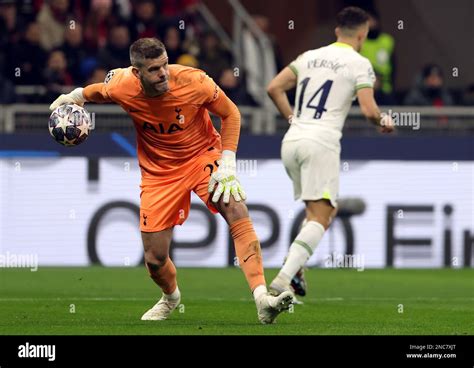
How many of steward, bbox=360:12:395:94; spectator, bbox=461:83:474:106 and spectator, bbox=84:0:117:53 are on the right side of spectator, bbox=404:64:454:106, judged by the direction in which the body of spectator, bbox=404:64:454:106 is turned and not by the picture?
2

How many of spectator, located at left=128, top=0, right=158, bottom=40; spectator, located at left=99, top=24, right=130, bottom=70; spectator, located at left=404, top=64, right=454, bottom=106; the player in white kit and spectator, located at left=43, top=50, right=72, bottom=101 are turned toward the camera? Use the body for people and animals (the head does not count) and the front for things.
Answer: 4

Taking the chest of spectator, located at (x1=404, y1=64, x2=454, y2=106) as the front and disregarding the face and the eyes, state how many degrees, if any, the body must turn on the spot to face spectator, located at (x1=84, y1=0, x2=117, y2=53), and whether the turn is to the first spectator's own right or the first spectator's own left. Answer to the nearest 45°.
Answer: approximately 90° to the first spectator's own right

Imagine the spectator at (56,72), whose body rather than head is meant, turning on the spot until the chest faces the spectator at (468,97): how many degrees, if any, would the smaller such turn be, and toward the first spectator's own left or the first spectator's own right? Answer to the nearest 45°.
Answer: approximately 90° to the first spectator's own left

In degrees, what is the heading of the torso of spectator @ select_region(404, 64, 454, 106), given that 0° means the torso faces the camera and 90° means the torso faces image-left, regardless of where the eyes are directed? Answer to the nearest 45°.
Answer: approximately 0°

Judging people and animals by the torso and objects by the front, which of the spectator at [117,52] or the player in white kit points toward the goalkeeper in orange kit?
the spectator

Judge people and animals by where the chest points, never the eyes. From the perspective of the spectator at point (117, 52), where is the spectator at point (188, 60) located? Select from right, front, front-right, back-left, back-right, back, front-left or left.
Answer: left

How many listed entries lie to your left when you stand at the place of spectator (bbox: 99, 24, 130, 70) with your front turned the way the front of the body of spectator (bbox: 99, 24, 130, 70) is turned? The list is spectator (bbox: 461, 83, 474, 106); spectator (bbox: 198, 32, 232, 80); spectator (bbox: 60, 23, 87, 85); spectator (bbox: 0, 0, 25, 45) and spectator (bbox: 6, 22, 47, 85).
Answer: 2

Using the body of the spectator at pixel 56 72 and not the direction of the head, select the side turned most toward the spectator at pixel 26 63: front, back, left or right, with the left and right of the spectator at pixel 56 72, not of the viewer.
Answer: right

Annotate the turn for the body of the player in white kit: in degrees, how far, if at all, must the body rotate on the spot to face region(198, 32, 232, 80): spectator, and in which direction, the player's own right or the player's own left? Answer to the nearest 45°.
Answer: approximately 45° to the player's own left
